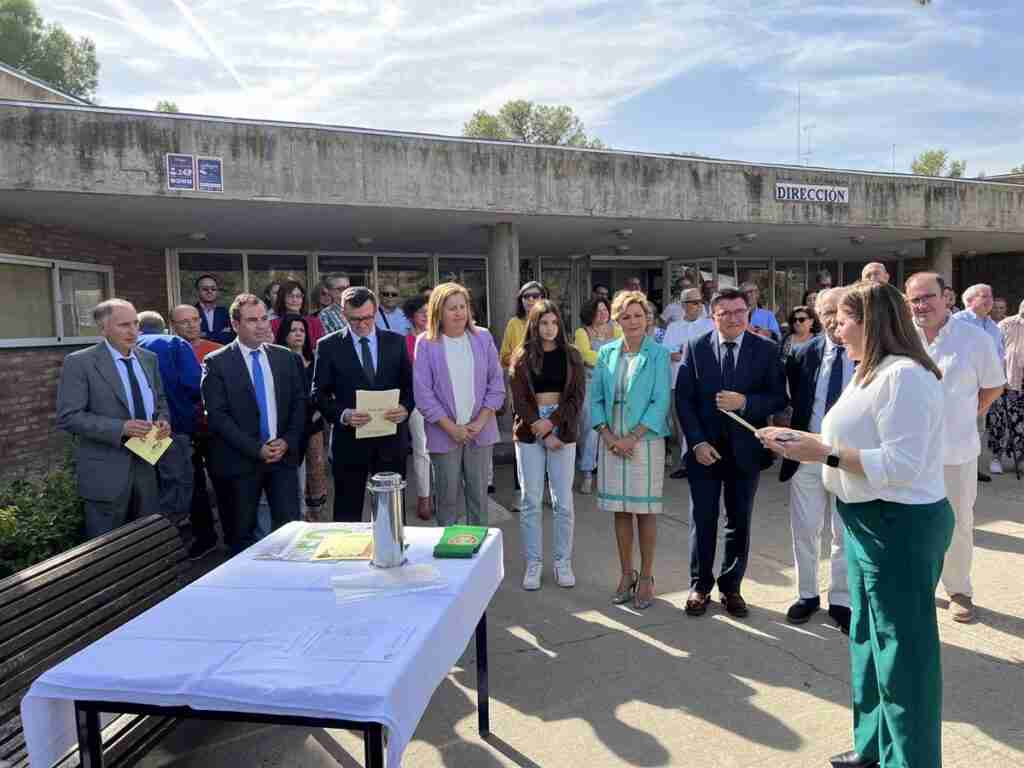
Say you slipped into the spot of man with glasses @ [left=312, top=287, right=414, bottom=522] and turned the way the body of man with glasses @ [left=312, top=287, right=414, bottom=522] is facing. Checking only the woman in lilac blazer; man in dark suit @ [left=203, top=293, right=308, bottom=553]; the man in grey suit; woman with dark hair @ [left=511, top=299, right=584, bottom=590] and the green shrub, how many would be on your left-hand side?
2

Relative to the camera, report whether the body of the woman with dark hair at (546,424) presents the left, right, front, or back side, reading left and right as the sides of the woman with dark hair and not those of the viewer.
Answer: front

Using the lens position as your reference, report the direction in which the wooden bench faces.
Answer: facing the viewer and to the right of the viewer

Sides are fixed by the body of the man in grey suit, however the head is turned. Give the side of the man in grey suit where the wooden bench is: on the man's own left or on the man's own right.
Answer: on the man's own right

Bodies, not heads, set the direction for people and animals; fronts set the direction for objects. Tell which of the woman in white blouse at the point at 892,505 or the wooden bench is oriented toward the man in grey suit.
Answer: the woman in white blouse

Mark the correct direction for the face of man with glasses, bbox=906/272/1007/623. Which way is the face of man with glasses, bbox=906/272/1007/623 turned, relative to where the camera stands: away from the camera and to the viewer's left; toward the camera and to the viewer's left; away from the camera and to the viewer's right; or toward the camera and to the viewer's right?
toward the camera and to the viewer's left

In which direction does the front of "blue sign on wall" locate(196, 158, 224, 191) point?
toward the camera

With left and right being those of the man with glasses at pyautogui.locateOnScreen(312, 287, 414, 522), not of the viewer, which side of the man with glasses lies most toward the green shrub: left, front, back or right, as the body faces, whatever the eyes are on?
right

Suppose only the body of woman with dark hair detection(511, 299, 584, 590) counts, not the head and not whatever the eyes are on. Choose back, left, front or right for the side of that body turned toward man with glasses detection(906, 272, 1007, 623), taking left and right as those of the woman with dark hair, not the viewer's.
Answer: left

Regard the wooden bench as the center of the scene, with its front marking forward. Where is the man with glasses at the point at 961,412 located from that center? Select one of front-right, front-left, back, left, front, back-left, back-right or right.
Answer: front-left

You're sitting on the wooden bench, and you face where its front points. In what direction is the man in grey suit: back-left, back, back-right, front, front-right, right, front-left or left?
back-left

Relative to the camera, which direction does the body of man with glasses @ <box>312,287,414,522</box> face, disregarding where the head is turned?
toward the camera

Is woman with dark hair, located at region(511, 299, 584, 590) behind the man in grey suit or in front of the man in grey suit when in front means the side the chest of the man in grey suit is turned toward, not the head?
in front

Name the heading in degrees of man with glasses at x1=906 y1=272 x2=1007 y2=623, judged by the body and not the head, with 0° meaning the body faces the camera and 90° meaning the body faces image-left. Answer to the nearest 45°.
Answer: approximately 45°

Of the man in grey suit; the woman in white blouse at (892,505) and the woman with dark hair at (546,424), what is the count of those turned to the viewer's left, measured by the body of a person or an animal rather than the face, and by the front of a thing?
1
